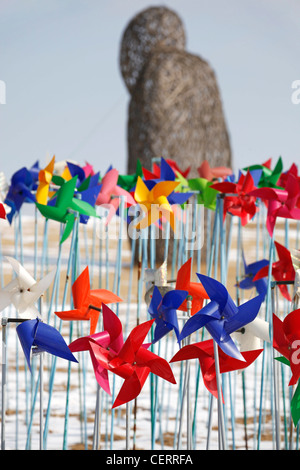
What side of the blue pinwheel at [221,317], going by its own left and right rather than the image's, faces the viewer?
front

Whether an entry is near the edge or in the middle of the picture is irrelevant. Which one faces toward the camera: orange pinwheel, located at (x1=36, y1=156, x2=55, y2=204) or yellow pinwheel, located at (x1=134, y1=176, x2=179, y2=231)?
the yellow pinwheel

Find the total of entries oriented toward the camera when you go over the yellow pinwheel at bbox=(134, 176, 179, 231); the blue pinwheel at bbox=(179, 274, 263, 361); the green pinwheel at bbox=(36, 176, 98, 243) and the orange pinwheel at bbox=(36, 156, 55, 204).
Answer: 3

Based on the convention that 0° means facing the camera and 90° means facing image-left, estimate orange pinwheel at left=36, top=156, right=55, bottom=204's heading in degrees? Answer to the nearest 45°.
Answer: approximately 90°

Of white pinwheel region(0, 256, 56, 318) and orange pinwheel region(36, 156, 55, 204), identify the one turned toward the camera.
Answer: the white pinwheel

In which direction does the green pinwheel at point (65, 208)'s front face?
toward the camera

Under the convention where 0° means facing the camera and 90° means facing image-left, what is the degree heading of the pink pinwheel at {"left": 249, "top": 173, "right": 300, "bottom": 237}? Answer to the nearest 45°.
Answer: approximately 0°

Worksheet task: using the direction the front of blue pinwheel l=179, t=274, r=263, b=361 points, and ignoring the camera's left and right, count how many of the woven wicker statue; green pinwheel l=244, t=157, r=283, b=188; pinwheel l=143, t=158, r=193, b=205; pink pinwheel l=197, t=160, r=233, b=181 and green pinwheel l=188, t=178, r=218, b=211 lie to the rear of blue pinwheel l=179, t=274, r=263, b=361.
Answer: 5

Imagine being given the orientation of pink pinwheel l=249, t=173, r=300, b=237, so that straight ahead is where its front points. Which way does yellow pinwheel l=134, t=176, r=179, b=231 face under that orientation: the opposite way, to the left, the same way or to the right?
the same way

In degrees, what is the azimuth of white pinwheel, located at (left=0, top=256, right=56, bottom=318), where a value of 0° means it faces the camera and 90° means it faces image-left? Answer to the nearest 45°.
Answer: approximately 0°

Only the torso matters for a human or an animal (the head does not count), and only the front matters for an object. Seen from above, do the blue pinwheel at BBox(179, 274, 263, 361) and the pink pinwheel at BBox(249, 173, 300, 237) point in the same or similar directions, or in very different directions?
same or similar directions
